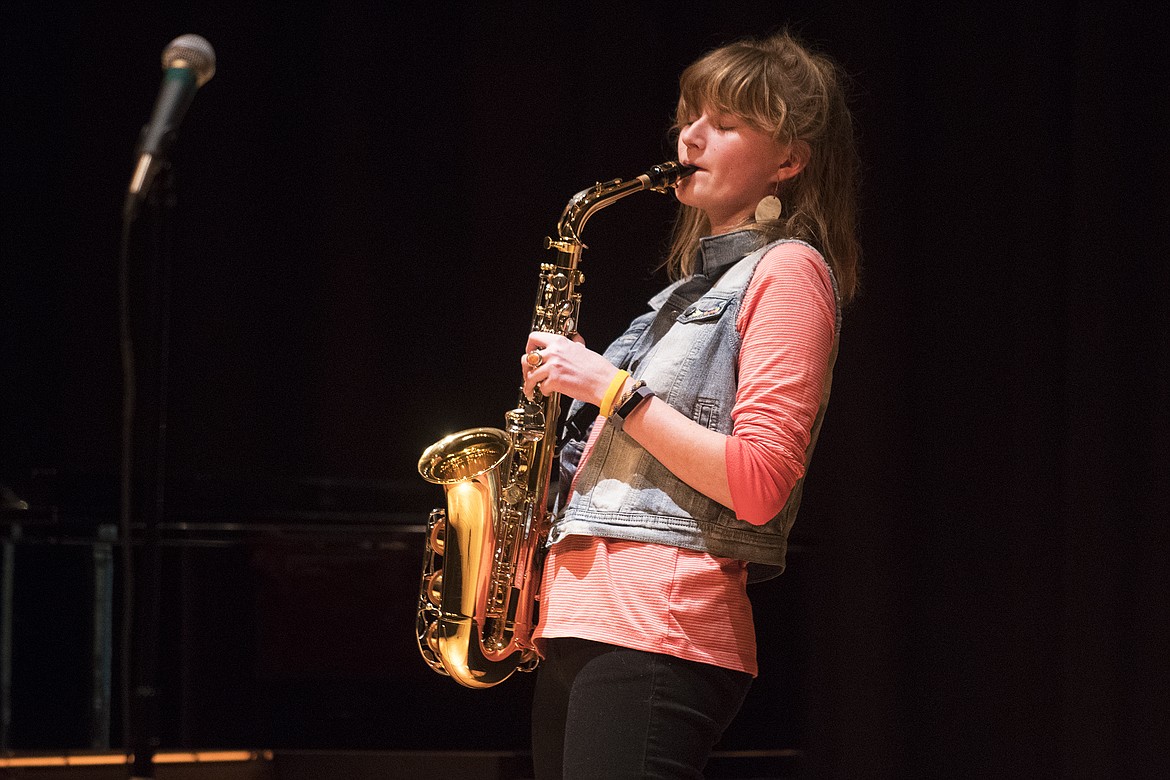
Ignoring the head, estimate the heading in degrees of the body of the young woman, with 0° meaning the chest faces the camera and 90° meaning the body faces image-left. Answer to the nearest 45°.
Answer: approximately 45°

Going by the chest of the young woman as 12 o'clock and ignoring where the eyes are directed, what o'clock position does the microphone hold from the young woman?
The microphone is roughly at 1 o'clock from the young woman.

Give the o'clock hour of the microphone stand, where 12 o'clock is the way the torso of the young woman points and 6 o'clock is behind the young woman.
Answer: The microphone stand is roughly at 1 o'clock from the young woman.
